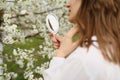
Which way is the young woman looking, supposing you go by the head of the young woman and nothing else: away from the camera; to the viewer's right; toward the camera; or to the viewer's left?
to the viewer's left

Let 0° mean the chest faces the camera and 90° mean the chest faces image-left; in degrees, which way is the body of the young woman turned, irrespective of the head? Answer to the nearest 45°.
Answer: approximately 135°
